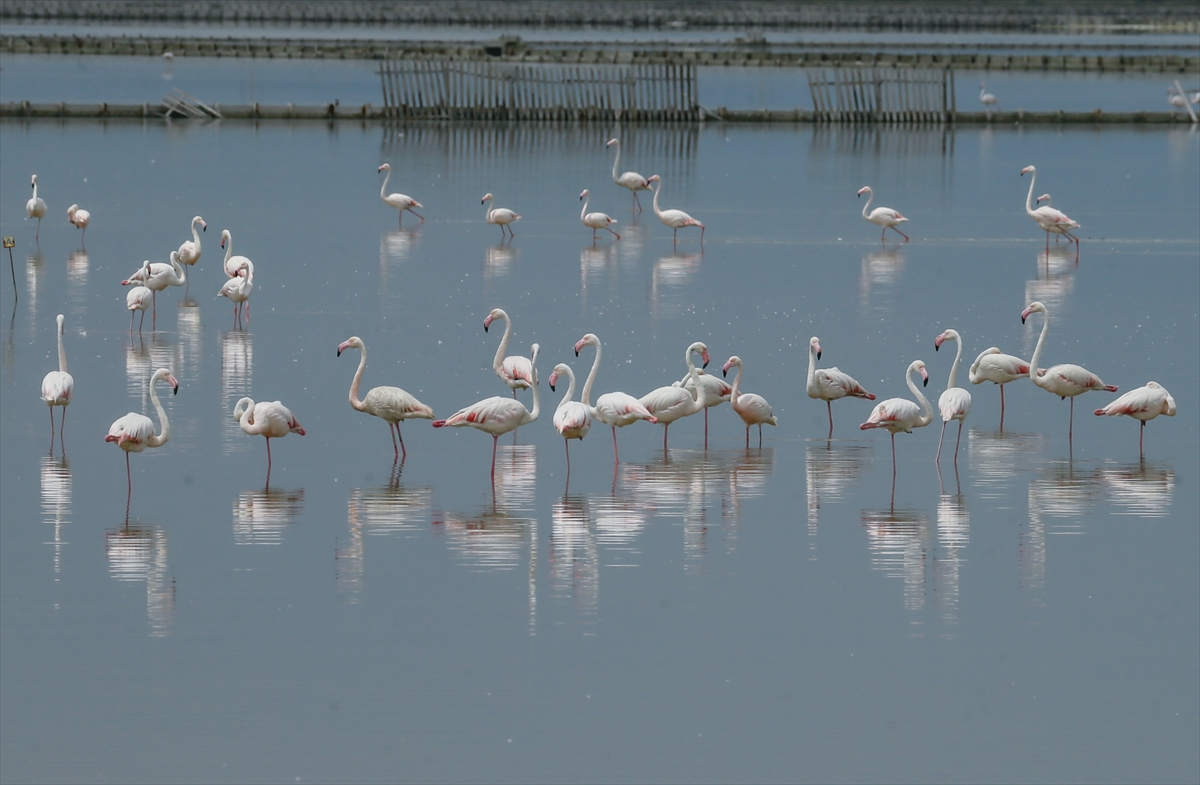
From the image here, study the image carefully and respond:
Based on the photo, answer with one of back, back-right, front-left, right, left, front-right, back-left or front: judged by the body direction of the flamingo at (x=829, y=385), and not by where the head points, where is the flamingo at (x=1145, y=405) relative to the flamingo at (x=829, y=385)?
back

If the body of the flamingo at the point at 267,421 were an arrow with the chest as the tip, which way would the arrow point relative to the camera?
to the viewer's left

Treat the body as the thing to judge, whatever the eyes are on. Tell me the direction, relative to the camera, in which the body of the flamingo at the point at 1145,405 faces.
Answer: to the viewer's right

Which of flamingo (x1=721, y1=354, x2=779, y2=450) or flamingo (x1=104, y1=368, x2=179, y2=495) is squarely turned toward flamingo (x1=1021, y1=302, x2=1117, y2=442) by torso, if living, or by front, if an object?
flamingo (x1=104, y1=368, x2=179, y2=495)

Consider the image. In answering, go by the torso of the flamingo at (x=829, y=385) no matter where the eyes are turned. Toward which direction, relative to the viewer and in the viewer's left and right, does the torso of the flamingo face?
facing to the left of the viewer

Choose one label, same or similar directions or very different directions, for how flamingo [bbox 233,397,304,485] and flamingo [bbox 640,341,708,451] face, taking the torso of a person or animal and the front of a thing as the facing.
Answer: very different directions

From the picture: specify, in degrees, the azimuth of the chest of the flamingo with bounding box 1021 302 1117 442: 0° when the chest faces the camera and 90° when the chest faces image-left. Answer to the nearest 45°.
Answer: approximately 90°

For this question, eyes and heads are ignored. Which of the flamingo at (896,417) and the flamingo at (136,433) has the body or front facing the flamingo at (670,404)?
the flamingo at (136,433)

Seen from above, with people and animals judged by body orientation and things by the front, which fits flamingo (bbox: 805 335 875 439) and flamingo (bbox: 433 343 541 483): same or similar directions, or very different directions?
very different directions

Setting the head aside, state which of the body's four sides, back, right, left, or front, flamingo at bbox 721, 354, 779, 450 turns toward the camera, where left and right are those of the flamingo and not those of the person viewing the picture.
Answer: left

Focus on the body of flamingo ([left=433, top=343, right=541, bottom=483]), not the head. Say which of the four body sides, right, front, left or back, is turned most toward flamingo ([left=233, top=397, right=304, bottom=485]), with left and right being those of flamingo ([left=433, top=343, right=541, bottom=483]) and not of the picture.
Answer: back

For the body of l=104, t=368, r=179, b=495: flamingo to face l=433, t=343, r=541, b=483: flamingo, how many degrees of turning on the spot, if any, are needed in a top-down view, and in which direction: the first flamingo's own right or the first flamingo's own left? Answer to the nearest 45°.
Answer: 0° — it already faces it

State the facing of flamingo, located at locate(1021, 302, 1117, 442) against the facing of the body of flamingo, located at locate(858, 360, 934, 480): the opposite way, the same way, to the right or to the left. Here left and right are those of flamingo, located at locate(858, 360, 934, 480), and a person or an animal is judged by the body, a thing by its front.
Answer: the opposite way

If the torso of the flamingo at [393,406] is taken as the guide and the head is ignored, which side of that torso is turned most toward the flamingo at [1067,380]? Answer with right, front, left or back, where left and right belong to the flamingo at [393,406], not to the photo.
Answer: back

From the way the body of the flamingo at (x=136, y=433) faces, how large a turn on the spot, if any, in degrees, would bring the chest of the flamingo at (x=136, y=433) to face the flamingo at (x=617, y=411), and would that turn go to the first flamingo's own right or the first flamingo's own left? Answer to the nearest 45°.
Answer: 0° — it already faces it

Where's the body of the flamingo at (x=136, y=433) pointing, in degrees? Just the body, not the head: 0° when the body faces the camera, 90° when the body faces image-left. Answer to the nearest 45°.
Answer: approximately 270°

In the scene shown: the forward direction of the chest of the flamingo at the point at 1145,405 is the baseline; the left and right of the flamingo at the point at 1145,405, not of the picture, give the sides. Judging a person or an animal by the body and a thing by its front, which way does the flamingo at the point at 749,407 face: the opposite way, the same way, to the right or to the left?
the opposite way

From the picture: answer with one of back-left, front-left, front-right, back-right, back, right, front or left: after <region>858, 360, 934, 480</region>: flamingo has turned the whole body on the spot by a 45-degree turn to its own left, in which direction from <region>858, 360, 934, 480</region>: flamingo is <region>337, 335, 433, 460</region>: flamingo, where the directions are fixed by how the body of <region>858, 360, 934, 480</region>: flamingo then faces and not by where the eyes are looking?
back-left
